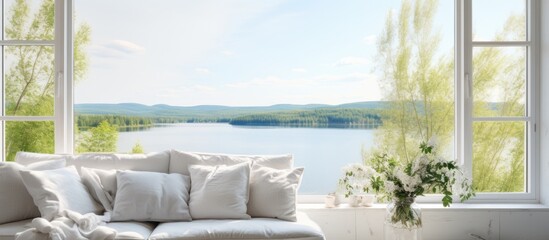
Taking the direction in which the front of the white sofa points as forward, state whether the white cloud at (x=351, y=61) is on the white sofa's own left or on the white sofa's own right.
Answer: on the white sofa's own left

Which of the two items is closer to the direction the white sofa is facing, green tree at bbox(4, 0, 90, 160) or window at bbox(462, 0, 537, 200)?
the window

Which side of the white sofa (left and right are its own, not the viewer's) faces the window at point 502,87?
left

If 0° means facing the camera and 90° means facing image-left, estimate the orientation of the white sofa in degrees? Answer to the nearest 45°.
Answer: approximately 0°

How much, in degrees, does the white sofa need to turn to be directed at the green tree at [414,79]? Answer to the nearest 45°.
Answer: approximately 90° to its left
